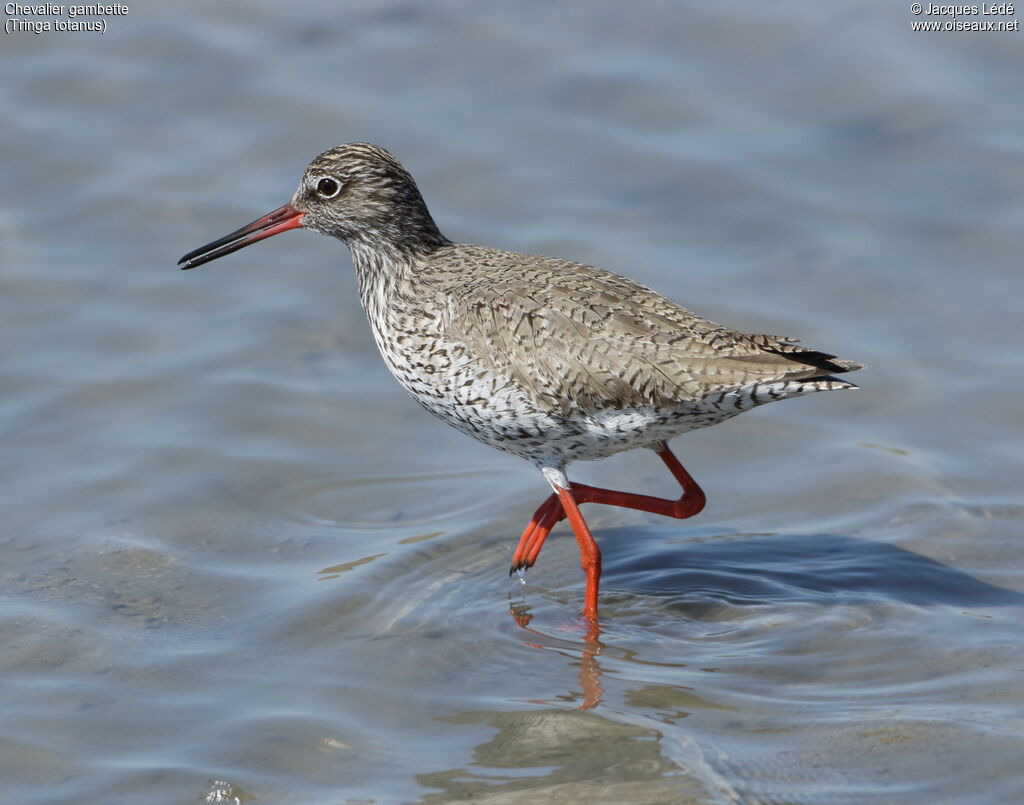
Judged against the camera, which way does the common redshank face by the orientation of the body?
to the viewer's left
